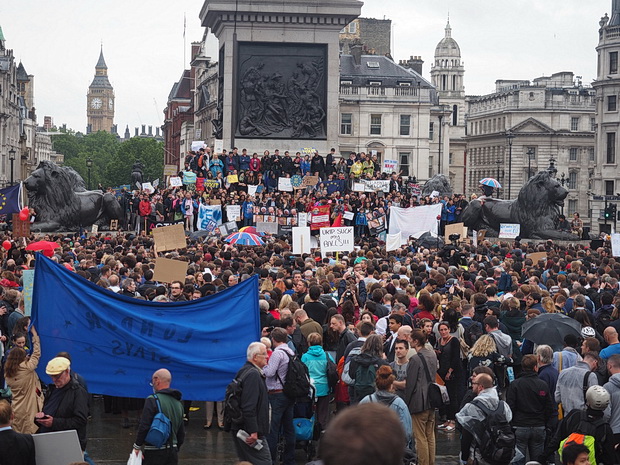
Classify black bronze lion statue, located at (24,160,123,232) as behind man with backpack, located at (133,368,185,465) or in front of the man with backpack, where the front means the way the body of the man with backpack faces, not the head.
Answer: in front

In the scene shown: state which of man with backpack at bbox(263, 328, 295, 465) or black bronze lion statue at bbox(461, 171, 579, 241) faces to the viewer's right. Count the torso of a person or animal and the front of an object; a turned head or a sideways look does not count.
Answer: the black bronze lion statue

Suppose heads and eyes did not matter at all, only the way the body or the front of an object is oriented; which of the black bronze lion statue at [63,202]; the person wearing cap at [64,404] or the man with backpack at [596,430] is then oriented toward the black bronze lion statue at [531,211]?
the man with backpack

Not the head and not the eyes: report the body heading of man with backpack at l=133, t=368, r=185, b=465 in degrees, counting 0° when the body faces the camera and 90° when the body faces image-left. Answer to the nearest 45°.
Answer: approximately 135°

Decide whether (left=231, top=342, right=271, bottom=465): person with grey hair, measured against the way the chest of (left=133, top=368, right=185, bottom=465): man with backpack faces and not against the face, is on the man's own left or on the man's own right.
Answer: on the man's own right

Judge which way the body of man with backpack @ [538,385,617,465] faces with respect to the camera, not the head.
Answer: away from the camera

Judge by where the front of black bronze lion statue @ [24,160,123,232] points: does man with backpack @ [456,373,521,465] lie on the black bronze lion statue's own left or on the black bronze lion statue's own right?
on the black bronze lion statue's own left
